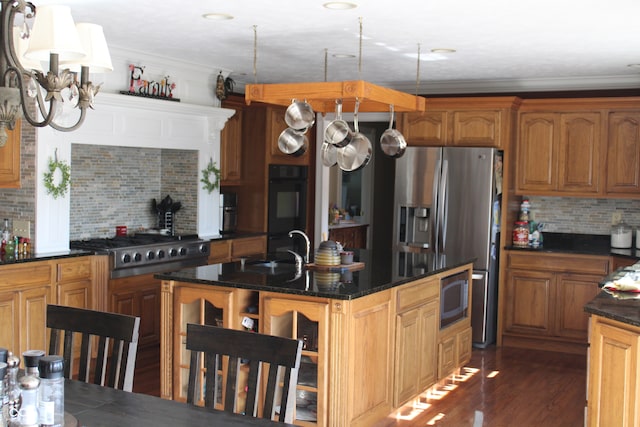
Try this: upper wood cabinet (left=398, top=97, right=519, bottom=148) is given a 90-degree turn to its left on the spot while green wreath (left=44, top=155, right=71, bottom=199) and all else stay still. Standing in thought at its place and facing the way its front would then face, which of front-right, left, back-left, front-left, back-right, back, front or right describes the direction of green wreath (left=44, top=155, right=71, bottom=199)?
back-right

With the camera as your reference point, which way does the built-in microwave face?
facing the viewer and to the right of the viewer

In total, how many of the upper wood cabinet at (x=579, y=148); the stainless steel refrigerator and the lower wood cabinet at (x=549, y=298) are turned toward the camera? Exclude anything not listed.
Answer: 3

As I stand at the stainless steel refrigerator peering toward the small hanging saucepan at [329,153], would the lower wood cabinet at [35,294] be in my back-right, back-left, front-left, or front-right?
front-right

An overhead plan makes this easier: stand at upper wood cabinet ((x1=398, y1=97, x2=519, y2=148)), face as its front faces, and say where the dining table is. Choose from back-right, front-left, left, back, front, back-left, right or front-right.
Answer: front

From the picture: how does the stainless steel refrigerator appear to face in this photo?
toward the camera

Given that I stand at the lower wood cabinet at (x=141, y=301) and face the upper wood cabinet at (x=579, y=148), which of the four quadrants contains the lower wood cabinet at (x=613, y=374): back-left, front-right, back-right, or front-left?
front-right

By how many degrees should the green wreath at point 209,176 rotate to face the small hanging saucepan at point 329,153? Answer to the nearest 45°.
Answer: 0° — it already faces it

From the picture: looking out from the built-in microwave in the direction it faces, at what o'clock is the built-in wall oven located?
The built-in wall oven is roughly at 6 o'clock from the built-in microwave.

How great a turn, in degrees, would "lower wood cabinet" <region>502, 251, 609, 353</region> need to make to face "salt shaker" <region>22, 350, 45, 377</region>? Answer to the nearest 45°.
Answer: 0° — it already faces it

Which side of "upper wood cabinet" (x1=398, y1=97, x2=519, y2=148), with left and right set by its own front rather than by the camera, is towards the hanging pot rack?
front
